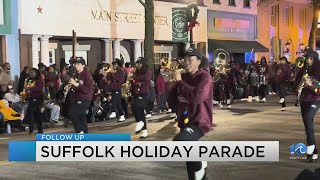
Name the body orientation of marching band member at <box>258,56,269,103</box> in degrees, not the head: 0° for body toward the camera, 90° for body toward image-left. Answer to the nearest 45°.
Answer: approximately 45°

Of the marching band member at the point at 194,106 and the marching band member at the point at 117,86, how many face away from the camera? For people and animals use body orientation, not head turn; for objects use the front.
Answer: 0

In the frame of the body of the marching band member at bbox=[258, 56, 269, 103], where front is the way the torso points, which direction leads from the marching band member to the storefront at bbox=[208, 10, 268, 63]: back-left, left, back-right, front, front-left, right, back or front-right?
back-right

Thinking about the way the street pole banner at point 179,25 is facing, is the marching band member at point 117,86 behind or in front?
in front

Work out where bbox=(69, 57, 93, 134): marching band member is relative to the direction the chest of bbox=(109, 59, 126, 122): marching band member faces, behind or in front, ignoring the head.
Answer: in front

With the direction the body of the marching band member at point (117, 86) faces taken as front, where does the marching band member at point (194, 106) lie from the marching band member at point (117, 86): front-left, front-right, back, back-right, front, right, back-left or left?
front-left

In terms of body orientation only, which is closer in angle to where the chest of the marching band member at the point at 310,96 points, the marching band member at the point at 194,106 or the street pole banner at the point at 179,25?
the marching band member

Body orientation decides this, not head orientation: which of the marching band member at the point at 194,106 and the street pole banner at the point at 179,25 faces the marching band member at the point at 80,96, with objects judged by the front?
the street pole banner

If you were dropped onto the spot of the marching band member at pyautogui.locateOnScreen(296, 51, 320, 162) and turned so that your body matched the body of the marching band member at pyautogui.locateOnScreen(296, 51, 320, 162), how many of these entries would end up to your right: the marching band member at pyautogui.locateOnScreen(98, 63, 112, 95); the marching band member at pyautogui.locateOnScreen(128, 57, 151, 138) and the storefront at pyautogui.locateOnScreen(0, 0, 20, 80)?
3

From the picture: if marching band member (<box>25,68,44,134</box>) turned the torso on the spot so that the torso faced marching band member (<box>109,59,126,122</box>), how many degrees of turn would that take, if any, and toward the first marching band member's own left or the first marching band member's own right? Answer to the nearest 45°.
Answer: approximately 180°

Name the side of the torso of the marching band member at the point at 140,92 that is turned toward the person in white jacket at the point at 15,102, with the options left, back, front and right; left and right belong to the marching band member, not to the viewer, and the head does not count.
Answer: right
